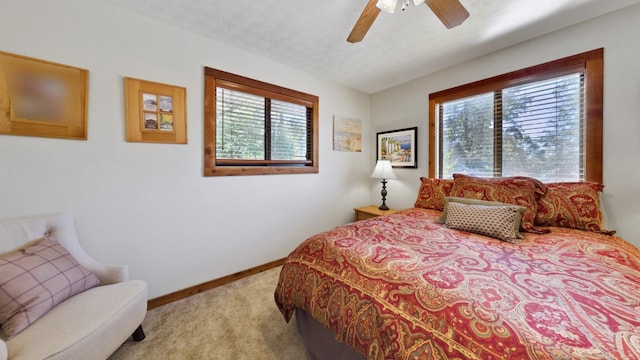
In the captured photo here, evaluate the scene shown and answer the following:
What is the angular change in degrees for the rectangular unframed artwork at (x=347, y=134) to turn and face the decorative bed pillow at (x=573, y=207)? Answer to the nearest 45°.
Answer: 0° — it already faces it

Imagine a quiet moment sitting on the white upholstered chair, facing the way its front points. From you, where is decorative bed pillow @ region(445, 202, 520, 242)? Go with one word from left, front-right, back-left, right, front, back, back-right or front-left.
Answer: front

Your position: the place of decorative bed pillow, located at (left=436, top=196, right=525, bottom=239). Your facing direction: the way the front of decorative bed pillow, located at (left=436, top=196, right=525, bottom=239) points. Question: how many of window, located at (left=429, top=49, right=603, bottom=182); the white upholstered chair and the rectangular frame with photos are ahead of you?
2

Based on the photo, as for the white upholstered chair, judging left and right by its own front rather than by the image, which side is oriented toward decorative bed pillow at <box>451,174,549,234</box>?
front

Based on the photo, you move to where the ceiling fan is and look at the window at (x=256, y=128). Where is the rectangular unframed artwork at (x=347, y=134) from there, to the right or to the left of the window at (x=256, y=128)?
right

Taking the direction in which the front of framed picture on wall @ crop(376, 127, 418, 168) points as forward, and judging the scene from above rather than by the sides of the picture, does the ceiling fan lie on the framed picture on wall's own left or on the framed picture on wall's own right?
on the framed picture on wall's own left

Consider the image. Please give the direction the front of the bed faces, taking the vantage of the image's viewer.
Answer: facing the viewer and to the left of the viewer

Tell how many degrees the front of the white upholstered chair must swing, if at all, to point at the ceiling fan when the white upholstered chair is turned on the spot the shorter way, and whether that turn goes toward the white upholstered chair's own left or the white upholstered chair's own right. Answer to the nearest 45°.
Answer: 0° — it already faces it

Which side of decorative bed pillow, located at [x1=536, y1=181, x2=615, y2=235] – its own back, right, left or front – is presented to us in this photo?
front

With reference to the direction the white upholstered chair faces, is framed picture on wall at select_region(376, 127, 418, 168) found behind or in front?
in front

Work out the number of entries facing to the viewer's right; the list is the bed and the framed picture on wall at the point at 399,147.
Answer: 0

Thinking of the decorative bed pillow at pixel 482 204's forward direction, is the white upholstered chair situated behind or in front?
in front

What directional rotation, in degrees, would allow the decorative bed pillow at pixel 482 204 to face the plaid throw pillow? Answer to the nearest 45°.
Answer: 0° — it already faces it

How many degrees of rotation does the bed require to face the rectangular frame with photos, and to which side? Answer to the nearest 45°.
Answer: approximately 45° to its right

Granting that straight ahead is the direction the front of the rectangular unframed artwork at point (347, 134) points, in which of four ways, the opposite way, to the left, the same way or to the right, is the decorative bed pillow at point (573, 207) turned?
to the right

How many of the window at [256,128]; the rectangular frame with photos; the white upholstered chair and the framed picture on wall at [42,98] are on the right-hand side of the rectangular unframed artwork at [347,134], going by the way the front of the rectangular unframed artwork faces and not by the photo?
4

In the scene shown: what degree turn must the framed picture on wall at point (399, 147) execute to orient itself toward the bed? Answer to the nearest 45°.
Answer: approximately 45° to its left

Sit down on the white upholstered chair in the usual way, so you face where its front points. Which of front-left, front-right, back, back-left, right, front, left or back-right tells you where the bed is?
front

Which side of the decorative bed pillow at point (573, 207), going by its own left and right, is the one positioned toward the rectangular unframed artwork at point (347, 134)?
right

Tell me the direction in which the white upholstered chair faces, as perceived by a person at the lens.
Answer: facing the viewer and to the right of the viewer
